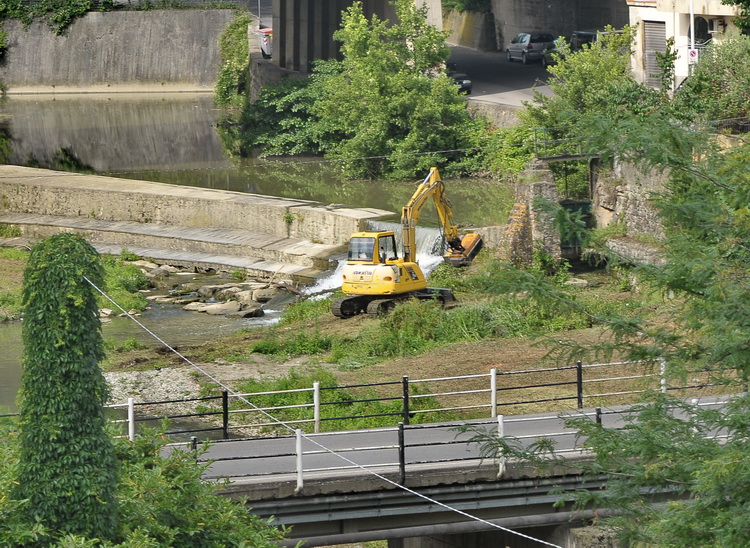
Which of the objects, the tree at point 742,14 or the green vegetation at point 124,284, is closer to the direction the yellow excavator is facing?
the tree

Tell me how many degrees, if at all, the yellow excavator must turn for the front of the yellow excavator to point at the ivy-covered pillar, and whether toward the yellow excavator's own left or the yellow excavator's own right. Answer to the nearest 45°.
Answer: approximately 135° to the yellow excavator's own right

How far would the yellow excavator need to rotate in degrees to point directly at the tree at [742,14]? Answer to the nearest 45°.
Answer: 0° — it already faces it

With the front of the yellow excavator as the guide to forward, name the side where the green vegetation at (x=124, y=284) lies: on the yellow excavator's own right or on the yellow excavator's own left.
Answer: on the yellow excavator's own left

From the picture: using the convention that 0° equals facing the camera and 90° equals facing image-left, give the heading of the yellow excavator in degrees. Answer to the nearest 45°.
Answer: approximately 225°

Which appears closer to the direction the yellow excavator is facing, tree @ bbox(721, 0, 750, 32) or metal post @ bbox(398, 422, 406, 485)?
the tree

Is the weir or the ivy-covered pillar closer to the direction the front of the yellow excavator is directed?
the weir

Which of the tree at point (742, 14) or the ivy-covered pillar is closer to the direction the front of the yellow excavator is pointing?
the tree

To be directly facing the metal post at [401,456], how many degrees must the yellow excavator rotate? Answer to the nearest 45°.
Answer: approximately 135° to its right

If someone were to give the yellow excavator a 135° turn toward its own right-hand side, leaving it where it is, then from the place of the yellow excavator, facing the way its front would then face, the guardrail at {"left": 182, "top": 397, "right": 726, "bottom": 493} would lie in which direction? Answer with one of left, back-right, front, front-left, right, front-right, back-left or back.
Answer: front
